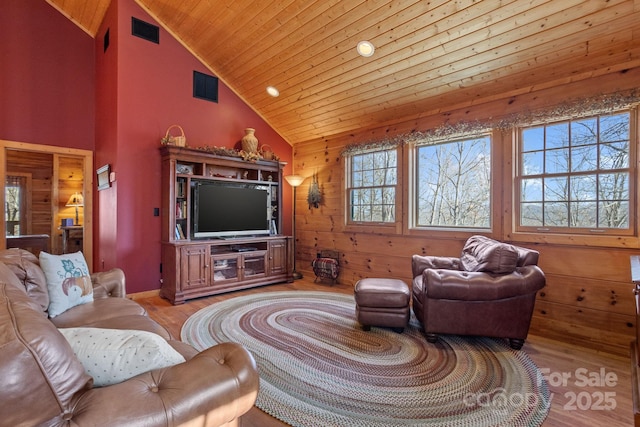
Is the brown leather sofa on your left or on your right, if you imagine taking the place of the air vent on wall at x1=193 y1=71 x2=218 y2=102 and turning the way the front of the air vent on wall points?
on your right

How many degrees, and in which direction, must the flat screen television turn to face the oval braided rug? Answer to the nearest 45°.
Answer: approximately 45° to its right

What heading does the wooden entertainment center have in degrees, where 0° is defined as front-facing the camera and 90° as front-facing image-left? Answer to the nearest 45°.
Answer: approximately 315°

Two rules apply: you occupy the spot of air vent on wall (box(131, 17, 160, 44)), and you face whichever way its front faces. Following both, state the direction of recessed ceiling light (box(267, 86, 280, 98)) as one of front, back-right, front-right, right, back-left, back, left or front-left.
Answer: front-left

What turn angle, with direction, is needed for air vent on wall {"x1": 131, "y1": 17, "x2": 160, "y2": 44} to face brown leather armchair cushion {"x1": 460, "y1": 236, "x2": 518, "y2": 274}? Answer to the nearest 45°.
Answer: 0° — it already faces it

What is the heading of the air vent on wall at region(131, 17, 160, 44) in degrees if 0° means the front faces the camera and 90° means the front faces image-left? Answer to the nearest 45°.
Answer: approximately 315°

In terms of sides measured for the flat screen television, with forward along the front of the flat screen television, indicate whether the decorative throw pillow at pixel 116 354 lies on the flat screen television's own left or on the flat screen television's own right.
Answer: on the flat screen television's own right

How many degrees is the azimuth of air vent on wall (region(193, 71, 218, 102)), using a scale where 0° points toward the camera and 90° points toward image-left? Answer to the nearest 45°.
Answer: approximately 315°

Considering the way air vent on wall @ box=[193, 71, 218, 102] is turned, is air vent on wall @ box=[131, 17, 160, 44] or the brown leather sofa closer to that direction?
the brown leather sofa
